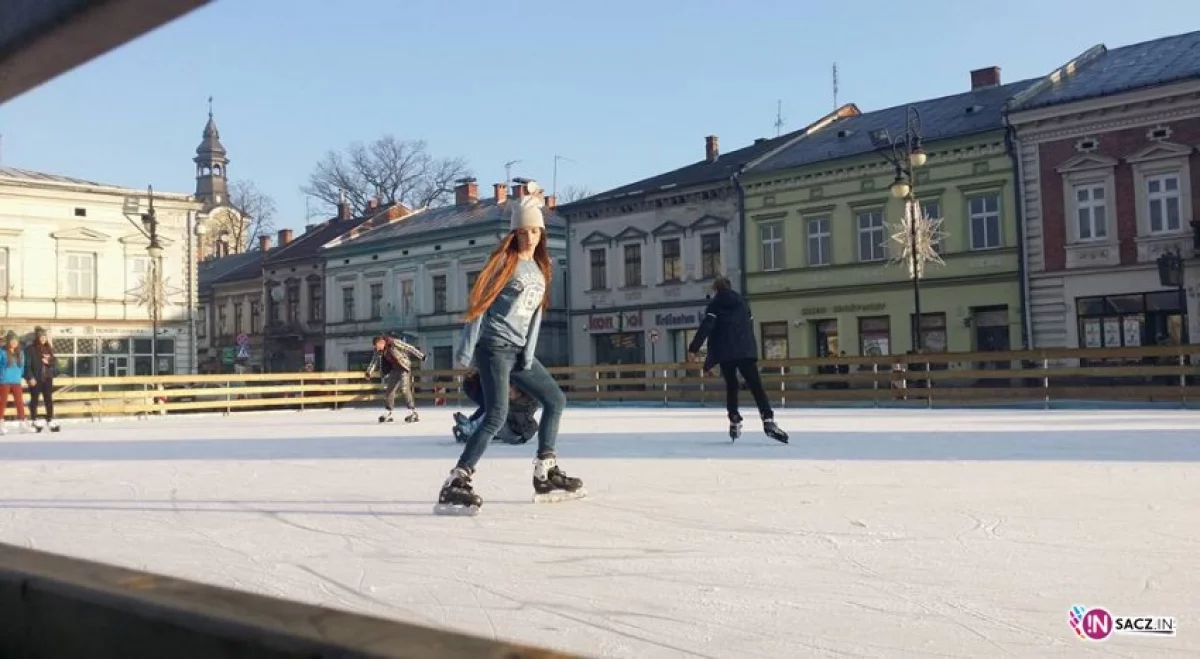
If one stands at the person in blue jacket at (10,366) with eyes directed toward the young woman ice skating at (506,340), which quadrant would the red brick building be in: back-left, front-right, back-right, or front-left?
front-left

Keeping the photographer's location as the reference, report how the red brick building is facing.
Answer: facing the viewer and to the left of the viewer

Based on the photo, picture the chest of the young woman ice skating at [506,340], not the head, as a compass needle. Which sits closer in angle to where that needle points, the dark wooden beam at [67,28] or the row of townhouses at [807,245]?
the dark wooden beam

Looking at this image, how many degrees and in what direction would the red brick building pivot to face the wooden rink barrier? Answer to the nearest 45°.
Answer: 0° — it already faces it

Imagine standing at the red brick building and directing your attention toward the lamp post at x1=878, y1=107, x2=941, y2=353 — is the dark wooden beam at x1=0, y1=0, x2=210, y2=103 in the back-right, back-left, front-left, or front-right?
front-left

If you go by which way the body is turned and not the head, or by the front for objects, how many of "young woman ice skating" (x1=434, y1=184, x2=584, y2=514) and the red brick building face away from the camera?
0

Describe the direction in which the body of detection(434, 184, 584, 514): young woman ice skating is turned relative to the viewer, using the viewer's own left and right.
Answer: facing the viewer and to the right of the viewer

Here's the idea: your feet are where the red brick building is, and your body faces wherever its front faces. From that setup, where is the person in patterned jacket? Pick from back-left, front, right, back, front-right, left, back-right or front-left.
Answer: front

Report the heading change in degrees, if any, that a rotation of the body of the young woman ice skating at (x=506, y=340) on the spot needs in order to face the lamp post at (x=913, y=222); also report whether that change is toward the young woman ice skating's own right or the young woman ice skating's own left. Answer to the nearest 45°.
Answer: approximately 90° to the young woman ice skating's own left

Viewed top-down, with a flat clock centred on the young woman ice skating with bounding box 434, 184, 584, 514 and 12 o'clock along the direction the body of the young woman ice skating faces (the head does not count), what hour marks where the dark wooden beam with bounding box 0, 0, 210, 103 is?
The dark wooden beam is roughly at 2 o'clock from the young woman ice skating.
